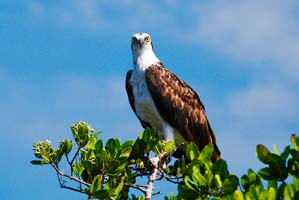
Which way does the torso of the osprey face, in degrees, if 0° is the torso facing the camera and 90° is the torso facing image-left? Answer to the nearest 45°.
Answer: approximately 45°

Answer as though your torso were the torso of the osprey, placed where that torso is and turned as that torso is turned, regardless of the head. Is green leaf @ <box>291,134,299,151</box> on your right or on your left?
on your left

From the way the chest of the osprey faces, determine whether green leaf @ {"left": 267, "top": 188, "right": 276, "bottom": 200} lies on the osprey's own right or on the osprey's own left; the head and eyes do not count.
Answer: on the osprey's own left
